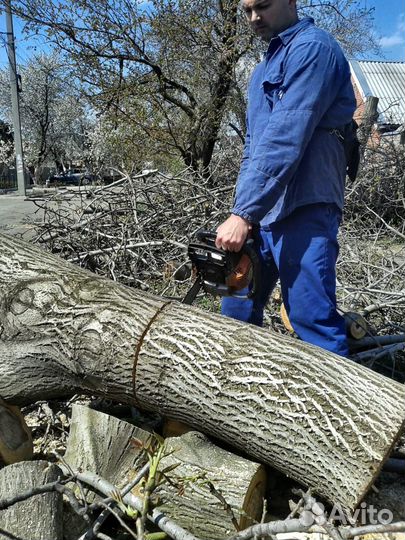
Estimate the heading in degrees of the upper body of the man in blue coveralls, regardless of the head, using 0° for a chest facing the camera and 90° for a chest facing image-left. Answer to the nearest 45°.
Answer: approximately 45°

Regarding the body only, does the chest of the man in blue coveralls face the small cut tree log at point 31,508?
yes

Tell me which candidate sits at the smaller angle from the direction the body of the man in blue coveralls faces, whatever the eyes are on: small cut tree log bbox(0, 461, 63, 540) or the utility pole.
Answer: the small cut tree log

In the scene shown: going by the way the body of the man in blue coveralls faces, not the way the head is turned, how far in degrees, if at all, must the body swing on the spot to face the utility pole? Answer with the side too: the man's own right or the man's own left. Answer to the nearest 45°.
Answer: approximately 90° to the man's own right
